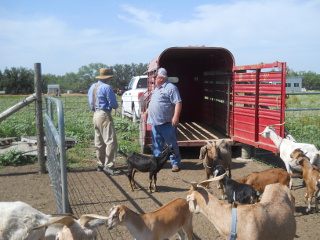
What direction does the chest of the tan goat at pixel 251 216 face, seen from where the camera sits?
to the viewer's left

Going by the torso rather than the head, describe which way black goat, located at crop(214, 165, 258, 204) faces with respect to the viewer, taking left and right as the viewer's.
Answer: facing to the left of the viewer

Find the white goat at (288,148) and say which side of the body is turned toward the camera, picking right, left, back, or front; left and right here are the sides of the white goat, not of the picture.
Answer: left

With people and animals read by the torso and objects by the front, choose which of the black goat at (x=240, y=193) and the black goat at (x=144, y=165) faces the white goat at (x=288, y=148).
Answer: the black goat at (x=144, y=165)

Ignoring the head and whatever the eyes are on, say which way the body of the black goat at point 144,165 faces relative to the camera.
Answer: to the viewer's right

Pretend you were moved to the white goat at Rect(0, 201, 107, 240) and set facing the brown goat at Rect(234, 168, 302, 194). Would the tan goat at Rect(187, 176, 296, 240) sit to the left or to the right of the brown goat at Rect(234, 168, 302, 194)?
right

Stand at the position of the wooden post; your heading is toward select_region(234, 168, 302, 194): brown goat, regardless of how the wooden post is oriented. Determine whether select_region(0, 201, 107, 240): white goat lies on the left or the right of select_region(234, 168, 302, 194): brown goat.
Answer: right

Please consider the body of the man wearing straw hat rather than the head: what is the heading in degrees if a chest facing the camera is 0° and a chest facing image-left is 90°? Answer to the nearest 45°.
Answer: approximately 225°
